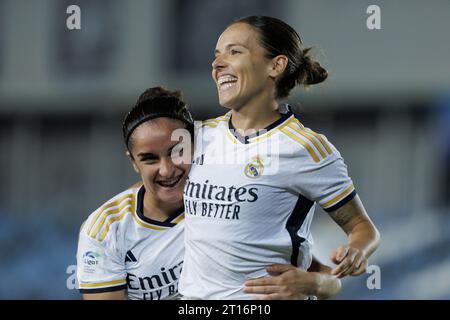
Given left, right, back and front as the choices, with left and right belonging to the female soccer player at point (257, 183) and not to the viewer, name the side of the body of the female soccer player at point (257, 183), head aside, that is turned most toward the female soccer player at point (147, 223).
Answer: right

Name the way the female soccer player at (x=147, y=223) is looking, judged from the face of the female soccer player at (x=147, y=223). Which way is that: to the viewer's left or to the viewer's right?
to the viewer's right

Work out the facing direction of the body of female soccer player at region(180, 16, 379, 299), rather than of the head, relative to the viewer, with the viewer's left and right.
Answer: facing the viewer and to the left of the viewer
